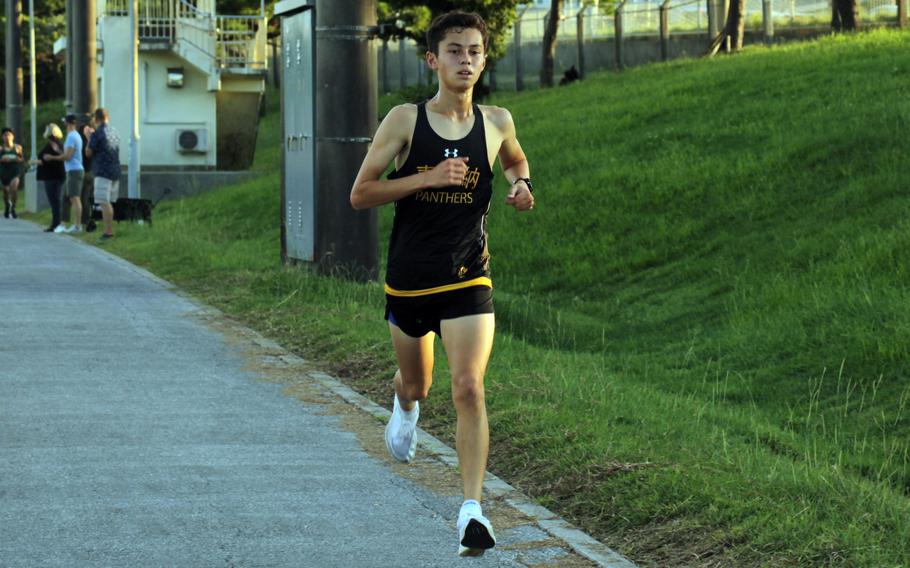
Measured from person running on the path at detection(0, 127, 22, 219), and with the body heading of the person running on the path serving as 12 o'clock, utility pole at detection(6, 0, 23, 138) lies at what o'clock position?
The utility pole is roughly at 6 o'clock from the person running on the path.

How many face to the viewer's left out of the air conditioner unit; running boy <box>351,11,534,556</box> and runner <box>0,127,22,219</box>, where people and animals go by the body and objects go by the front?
0

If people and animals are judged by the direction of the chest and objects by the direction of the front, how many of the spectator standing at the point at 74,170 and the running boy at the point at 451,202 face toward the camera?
1

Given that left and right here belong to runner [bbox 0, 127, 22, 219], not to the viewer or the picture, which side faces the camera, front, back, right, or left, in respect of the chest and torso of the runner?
front

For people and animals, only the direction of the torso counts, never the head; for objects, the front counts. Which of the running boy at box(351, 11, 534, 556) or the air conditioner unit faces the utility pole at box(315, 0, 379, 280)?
the air conditioner unit

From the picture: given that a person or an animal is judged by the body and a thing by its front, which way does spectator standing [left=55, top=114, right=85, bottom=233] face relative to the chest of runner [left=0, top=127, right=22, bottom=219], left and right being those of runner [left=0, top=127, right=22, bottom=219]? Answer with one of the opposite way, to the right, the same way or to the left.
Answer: to the right

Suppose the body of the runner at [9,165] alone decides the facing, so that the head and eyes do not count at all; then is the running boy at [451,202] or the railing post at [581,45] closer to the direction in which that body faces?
the running boy

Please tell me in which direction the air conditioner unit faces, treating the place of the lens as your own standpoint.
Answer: facing the viewer

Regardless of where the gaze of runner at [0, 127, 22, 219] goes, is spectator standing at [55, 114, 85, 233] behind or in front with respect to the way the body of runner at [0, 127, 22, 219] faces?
in front

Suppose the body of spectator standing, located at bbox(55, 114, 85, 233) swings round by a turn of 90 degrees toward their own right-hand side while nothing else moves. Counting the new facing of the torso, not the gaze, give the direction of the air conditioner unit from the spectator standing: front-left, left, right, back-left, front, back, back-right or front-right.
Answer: front

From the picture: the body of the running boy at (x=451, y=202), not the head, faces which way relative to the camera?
toward the camera

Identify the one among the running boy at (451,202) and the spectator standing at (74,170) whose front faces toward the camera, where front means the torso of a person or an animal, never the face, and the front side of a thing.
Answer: the running boy

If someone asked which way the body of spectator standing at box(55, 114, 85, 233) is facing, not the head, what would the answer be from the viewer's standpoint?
to the viewer's left
